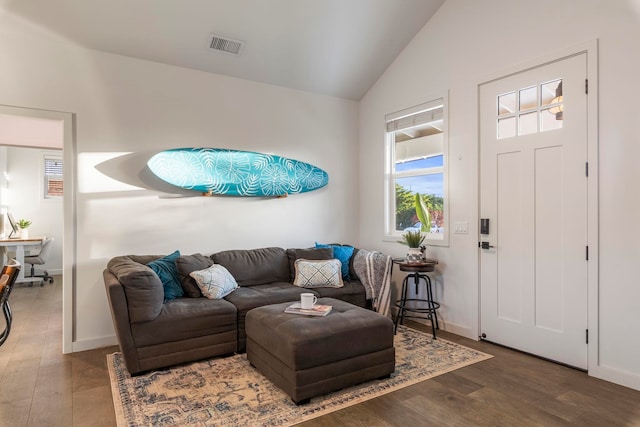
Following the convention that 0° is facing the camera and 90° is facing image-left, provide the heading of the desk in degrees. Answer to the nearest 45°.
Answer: approximately 270°

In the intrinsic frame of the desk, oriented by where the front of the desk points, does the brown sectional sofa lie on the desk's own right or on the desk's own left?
on the desk's own right

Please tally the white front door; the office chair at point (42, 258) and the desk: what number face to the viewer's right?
1

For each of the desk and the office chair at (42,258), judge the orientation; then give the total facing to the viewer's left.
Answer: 1

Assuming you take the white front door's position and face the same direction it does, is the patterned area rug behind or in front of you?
in front

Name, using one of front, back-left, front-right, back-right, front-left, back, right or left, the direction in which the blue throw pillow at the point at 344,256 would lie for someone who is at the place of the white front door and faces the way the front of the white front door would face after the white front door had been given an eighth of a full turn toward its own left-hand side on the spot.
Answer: right

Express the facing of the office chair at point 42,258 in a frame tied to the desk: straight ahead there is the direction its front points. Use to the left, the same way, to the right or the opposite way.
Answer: the opposite way

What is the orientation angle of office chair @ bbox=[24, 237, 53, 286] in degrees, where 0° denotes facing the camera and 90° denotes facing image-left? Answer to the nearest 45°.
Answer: approximately 90°

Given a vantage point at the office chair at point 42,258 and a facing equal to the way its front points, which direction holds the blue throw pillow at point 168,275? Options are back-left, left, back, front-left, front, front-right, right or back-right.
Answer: left

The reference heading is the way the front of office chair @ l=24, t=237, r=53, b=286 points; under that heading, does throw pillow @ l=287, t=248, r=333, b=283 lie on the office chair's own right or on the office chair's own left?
on the office chair's own left
